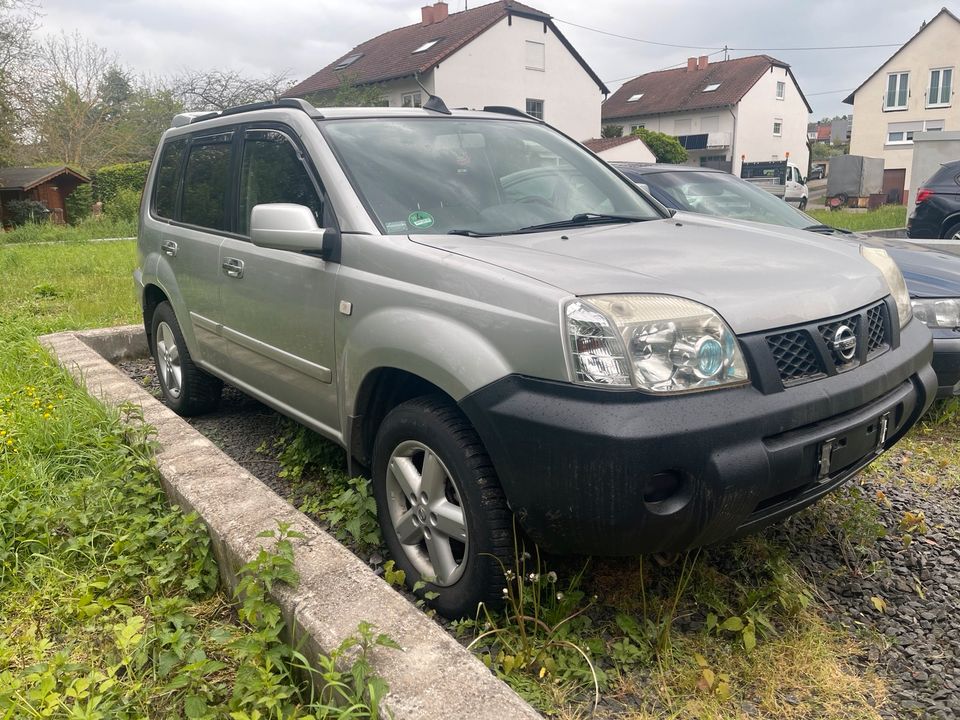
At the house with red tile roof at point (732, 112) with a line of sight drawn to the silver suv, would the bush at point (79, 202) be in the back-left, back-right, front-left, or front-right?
front-right

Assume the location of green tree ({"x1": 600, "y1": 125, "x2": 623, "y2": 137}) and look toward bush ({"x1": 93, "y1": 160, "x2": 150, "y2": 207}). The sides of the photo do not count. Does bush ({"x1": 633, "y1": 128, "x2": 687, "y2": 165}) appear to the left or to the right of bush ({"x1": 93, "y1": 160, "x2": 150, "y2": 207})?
left

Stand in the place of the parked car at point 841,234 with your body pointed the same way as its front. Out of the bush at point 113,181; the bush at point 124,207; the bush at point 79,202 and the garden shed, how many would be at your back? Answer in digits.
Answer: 4

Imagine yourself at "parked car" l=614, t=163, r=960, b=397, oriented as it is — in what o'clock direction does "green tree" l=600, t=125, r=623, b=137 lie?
The green tree is roughly at 7 o'clock from the parked car.

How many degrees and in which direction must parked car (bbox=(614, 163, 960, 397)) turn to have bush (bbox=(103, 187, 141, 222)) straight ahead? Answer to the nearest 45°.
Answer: approximately 180°

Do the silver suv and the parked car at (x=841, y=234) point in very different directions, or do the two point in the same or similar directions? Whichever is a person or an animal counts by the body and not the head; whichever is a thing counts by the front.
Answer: same or similar directions

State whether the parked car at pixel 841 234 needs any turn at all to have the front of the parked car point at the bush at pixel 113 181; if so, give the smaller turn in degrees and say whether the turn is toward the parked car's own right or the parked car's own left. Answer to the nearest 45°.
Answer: approximately 180°

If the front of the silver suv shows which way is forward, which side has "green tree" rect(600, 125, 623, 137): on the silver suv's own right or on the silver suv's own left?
on the silver suv's own left

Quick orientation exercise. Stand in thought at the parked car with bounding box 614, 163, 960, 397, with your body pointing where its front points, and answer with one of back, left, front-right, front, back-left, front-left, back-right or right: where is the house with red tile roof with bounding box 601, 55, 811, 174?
back-left

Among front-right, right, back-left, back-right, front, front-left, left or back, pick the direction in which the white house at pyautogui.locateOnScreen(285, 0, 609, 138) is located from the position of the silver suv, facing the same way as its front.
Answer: back-left

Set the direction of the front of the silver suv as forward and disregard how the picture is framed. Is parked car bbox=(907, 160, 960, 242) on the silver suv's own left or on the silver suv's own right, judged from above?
on the silver suv's own left

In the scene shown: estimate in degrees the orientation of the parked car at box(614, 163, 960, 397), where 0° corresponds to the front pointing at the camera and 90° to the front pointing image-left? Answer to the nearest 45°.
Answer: approximately 315°

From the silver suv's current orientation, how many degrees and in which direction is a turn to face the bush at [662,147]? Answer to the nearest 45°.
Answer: approximately 135° to its left

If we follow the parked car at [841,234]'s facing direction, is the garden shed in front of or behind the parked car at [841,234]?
behind

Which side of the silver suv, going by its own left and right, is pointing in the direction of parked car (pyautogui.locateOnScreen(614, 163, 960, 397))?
left

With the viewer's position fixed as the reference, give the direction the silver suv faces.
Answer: facing the viewer and to the right of the viewer

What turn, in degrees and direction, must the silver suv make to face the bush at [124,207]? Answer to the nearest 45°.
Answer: approximately 180°

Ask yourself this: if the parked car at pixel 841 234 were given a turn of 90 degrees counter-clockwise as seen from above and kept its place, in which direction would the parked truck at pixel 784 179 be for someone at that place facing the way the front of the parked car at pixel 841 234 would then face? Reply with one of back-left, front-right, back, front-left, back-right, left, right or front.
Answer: front-left

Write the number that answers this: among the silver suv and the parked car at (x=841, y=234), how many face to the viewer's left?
0

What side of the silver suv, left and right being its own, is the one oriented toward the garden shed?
back
